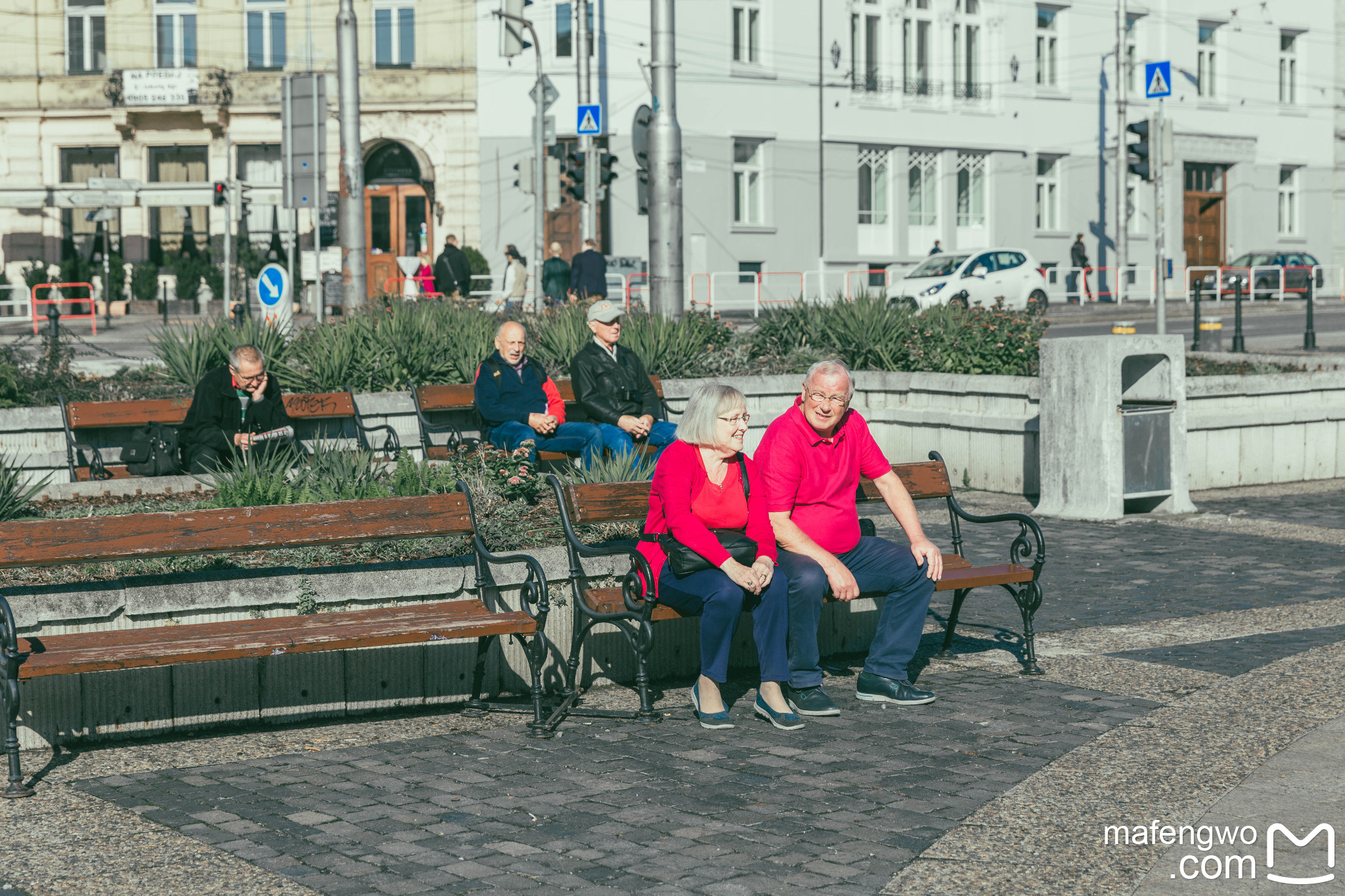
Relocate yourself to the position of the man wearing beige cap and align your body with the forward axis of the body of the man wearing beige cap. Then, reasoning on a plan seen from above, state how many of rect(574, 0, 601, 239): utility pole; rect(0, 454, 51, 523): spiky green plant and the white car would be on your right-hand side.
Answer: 1

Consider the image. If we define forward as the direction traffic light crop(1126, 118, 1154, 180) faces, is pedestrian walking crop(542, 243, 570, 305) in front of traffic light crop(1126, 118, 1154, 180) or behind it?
in front

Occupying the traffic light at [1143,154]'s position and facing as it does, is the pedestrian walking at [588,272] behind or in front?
in front

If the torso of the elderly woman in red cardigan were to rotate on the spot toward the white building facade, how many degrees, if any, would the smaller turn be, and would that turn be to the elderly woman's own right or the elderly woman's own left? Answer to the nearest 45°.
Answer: approximately 135° to the elderly woman's own left

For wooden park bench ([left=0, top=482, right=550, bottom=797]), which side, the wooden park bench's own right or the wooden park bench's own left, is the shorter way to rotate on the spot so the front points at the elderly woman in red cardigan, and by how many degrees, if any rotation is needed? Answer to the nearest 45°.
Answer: approximately 45° to the wooden park bench's own left

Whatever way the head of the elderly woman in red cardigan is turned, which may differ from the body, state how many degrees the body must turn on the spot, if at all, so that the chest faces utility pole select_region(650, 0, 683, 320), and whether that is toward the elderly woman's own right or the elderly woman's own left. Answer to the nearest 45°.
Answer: approximately 135° to the elderly woman's own left

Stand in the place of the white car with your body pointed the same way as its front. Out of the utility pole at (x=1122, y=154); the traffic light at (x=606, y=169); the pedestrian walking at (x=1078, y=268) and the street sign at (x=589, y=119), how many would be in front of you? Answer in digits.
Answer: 2

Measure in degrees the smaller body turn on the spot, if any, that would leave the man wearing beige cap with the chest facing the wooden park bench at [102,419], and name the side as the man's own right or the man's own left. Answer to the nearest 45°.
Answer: approximately 135° to the man's own right
